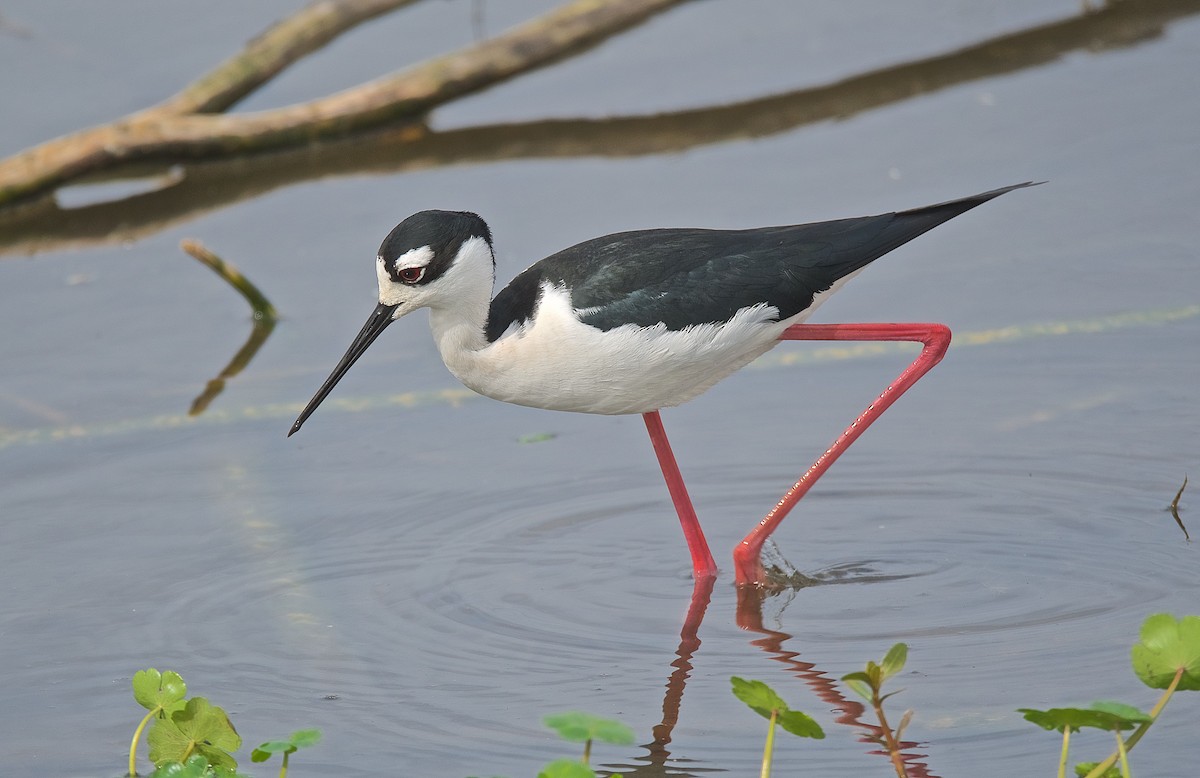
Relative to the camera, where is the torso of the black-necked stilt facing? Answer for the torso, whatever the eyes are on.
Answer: to the viewer's left

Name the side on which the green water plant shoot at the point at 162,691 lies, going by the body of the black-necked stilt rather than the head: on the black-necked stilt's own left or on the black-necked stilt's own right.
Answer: on the black-necked stilt's own left

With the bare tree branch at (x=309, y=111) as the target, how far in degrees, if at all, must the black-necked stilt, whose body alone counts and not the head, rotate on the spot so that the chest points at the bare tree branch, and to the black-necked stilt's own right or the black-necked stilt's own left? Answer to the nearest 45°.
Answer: approximately 90° to the black-necked stilt's own right

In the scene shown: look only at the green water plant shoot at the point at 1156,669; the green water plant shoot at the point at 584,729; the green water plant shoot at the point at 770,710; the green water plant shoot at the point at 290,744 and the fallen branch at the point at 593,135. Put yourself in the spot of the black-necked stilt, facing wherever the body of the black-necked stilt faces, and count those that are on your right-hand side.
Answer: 1

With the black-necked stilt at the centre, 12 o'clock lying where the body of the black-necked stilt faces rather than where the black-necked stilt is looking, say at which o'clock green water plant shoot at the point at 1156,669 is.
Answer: The green water plant shoot is roughly at 8 o'clock from the black-necked stilt.

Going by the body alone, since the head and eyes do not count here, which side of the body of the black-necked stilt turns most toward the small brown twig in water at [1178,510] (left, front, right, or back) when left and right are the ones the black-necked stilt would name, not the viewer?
back

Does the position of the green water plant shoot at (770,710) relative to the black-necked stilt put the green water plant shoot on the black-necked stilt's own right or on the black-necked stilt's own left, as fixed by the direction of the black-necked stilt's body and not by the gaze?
on the black-necked stilt's own left

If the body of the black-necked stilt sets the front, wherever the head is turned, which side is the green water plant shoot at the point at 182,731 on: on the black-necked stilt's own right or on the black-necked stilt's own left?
on the black-necked stilt's own left

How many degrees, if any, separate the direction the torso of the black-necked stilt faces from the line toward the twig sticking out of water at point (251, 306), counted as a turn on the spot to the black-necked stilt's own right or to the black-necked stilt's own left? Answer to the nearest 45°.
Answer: approximately 45° to the black-necked stilt's own right

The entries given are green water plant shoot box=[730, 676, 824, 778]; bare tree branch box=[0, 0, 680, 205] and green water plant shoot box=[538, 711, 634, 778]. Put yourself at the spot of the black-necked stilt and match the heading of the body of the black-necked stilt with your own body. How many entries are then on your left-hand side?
2

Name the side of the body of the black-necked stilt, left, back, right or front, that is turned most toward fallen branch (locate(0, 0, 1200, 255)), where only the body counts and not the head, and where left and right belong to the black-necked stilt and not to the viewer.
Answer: right

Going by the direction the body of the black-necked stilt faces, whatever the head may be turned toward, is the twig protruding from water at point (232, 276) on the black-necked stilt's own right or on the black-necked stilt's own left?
on the black-necked stilt's own right

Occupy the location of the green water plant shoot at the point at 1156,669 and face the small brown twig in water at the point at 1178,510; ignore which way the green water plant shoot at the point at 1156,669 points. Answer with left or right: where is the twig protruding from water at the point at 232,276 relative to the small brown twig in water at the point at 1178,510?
left

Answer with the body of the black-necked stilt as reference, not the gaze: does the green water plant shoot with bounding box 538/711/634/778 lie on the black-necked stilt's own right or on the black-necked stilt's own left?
on the black-necked stilt's own left

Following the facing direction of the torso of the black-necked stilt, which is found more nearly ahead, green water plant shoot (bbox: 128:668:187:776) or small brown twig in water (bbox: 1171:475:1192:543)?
the green water plant shoot
